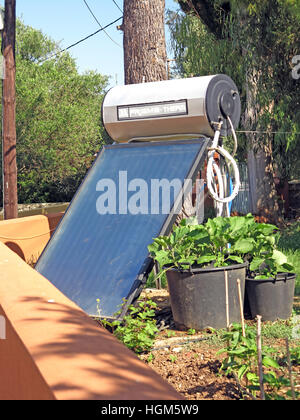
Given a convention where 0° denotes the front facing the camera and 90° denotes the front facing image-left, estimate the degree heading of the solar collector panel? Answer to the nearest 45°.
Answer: approximately 45°

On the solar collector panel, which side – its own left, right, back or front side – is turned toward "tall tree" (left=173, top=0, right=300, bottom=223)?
back

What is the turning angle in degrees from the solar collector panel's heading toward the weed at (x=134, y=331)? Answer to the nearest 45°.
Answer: approximately 45° to its left

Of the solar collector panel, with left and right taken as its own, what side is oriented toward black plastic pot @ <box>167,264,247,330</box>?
left
